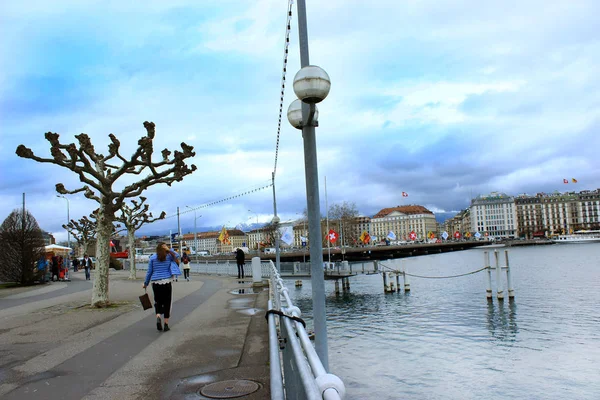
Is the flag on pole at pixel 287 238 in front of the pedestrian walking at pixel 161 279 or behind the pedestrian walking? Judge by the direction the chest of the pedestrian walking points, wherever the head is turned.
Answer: in front

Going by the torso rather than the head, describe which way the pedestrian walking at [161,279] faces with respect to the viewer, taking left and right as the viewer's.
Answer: facing away from the viewer

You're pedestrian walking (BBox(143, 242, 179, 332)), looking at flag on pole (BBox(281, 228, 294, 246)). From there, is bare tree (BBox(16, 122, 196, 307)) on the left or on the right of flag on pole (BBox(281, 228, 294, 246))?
left
